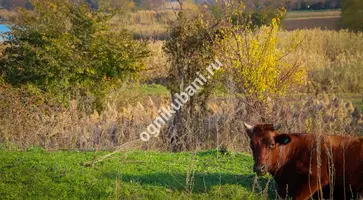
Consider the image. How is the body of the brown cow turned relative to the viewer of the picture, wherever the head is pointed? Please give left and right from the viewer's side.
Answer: facing to the left of the viewer

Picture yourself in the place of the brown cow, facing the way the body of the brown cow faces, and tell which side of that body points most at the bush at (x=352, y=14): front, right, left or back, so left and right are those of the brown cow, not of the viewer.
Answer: right

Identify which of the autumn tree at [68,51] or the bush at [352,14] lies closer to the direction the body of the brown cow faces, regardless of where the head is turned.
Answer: the autumn tree

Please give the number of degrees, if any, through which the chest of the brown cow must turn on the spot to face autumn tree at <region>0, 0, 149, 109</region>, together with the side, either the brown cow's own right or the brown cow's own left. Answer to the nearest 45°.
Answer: approximately 45° to the brown cow's own right

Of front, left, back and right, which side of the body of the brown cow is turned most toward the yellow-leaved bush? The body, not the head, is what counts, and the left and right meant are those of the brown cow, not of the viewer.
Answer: right
